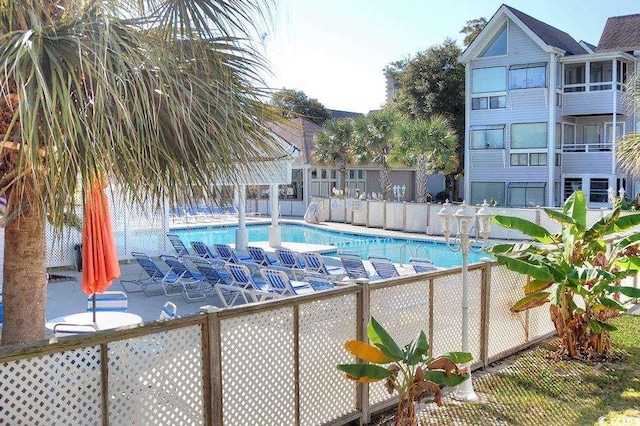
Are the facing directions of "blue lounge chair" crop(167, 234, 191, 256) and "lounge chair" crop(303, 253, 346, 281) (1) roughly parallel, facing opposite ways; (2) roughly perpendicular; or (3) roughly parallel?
roughly parallel

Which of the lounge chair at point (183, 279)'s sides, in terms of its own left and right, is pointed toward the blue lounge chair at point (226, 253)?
left

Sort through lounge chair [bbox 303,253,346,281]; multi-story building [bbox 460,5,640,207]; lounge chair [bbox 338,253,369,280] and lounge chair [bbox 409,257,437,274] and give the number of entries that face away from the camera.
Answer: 0

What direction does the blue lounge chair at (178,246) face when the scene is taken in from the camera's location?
facing the viewer and to the right of the viewer

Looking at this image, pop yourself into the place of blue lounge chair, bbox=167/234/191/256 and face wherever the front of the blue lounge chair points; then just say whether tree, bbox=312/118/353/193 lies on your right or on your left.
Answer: on your left

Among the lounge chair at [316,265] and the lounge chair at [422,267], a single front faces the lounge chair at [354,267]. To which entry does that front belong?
the lounge chair at [316,265]

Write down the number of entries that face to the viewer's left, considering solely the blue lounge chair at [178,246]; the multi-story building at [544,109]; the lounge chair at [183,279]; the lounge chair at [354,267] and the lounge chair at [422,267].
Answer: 0

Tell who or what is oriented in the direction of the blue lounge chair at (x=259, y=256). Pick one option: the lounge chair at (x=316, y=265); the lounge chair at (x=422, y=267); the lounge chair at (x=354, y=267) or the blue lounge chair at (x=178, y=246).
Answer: the blue lounge chair at (x=178, y=246)

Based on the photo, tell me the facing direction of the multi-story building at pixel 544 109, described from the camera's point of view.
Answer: facing the viewer

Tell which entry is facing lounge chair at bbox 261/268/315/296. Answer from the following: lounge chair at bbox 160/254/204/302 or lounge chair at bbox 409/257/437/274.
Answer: lounge chair at bbox 160/254/204/302

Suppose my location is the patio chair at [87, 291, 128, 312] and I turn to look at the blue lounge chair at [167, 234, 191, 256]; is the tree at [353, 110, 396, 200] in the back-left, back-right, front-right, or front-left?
front-right

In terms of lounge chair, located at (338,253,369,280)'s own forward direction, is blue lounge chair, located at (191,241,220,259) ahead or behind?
behind

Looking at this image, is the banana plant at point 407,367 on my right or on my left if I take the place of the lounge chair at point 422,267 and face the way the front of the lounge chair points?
on my right

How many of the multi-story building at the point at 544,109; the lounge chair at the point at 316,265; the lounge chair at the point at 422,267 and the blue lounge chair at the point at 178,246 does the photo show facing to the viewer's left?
0

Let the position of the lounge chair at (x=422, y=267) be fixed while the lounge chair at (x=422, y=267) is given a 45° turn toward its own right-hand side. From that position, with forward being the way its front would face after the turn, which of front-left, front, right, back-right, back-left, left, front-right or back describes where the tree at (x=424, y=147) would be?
back

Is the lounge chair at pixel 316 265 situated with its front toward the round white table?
no

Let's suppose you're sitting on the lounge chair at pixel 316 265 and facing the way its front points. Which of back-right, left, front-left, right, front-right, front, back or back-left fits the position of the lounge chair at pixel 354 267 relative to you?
front

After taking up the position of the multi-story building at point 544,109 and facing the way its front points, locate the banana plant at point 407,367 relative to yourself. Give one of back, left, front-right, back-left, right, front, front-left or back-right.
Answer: front
